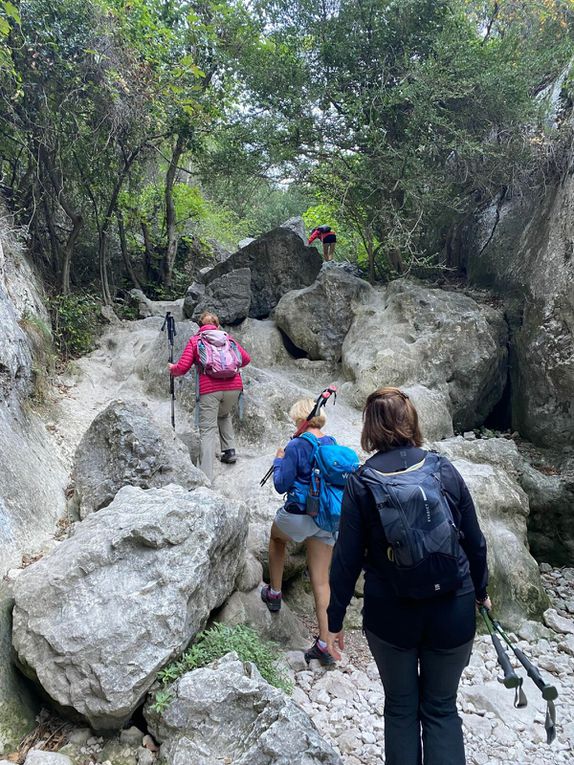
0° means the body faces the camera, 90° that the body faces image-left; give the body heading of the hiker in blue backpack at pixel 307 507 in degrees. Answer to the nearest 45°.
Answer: approximately 135°

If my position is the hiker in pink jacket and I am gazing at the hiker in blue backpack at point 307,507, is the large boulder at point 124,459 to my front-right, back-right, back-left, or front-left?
front-right

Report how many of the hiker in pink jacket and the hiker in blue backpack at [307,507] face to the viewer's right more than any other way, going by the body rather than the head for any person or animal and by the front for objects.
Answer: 0

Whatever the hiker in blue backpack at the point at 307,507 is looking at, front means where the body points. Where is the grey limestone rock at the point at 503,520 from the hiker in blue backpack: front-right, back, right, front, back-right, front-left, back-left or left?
right

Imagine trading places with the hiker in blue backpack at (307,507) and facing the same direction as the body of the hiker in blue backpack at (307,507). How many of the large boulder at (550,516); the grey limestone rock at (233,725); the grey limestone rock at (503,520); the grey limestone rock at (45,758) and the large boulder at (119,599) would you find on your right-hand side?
2

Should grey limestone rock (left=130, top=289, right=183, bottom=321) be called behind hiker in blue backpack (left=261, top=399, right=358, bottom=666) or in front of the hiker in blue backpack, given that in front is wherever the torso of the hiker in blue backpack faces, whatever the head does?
in front

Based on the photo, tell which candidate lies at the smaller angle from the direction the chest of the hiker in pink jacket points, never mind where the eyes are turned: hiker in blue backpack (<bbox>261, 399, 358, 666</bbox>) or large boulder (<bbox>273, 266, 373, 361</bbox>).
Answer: the large boulder

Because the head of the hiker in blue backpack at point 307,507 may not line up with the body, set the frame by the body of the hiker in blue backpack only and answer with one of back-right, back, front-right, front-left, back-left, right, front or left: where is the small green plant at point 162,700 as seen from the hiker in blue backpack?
left

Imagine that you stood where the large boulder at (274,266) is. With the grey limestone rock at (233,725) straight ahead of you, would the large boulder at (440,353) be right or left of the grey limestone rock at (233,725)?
left

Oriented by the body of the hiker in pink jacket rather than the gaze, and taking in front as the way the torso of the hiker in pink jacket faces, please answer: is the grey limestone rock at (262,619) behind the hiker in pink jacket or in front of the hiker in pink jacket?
behind

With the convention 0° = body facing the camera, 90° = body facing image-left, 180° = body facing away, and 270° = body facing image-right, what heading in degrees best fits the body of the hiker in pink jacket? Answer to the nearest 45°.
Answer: approximately 180°

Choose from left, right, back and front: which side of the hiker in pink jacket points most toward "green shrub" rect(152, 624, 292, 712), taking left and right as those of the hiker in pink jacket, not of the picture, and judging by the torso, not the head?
back

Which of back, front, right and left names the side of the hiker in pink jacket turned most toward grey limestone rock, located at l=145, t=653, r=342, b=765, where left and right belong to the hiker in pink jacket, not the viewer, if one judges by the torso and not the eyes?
back

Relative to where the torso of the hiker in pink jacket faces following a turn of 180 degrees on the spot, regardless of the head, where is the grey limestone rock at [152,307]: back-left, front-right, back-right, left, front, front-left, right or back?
back

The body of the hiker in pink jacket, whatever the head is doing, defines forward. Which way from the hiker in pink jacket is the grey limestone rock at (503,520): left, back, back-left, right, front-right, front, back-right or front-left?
right

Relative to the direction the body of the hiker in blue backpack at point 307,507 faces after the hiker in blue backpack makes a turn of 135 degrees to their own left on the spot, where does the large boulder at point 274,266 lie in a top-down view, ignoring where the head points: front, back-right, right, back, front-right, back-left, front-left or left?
back
